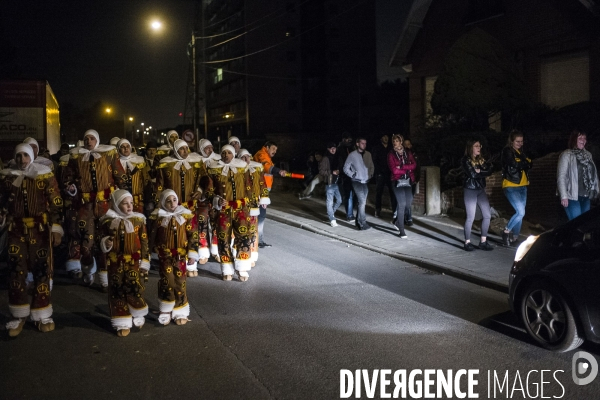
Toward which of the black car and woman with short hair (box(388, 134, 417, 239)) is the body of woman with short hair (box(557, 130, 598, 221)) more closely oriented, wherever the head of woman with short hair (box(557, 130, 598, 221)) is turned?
the black car

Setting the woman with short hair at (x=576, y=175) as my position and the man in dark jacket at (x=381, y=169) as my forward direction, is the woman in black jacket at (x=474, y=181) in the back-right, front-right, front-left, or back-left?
front-left

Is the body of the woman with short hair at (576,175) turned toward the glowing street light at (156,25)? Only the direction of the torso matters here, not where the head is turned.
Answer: no

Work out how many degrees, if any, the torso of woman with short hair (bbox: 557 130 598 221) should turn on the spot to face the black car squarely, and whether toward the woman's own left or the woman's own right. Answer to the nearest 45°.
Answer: approximately 45° to the woman's own right
